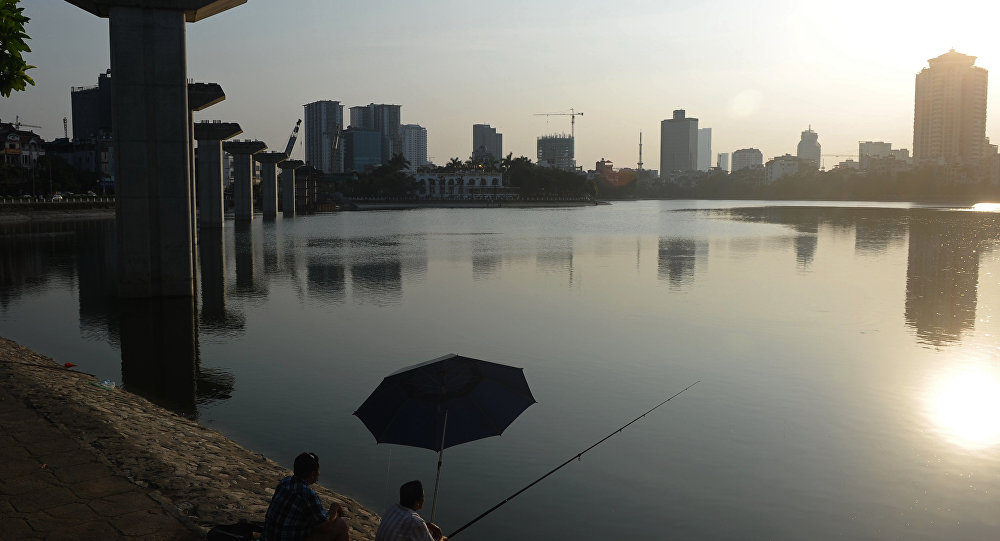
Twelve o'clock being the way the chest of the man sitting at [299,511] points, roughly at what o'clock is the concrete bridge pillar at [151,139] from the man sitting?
The concrete bridge pillar is roughly at 10 o'clock from the man sitting.

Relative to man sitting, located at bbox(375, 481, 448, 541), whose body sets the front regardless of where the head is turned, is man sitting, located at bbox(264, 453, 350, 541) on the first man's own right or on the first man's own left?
on the first man's own left

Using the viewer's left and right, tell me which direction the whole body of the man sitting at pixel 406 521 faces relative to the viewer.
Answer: facing away from the viewer and to the right of the viewer

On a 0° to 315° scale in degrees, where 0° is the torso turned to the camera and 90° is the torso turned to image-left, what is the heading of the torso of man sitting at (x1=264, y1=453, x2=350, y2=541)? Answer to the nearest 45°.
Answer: approximately 225°

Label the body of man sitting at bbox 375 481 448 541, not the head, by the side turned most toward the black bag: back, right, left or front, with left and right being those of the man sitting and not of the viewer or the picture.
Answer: left

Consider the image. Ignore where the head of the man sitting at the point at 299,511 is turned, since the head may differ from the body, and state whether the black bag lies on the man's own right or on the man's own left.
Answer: on the man's own left

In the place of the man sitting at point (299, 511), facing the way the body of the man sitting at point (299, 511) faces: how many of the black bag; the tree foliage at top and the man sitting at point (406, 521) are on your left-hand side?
2

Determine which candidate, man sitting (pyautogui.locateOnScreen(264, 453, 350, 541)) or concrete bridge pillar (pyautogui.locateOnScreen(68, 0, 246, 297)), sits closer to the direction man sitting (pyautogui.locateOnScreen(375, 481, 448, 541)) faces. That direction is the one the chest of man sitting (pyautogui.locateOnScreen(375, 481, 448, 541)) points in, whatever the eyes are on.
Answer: the concrete bridge pillar

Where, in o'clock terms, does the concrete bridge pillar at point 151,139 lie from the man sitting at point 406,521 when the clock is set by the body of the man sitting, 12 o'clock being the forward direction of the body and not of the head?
The concrete bridge pillar is roughly at 10 o'clock from the man sitting.

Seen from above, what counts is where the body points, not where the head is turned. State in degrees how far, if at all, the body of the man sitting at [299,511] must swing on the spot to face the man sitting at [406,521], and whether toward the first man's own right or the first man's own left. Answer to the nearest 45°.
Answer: approximately 90° to the first man's own right
